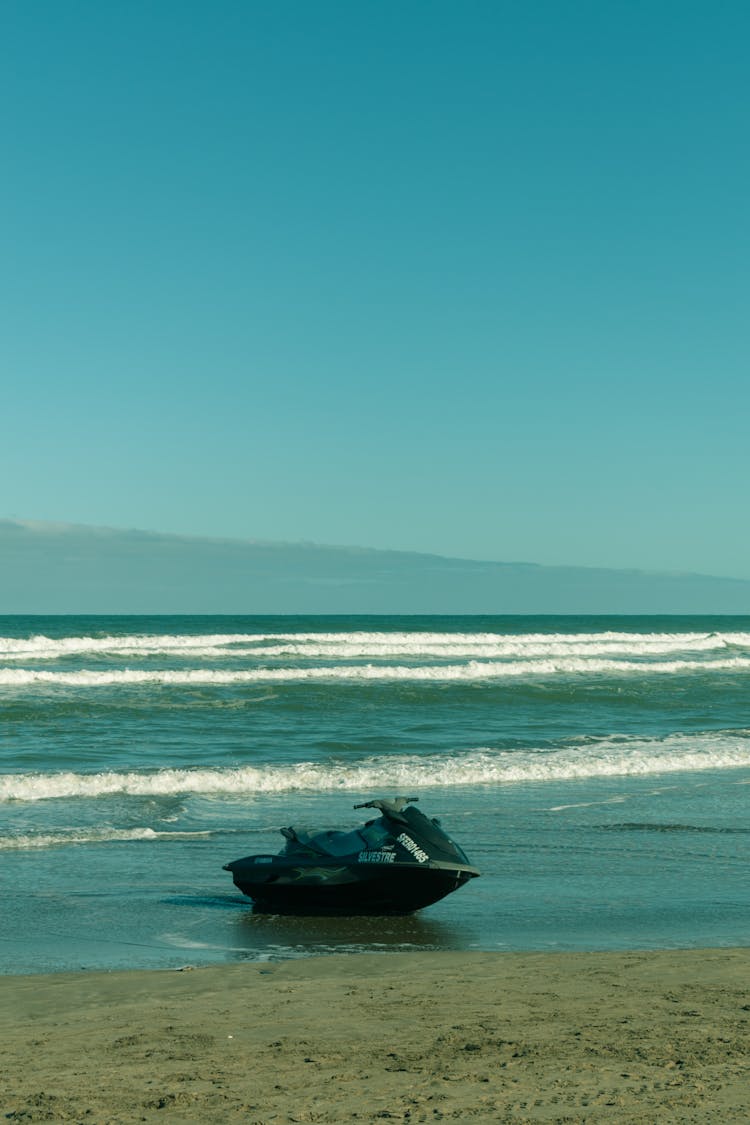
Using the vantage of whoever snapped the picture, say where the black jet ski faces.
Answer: facing to the right of the viewer
